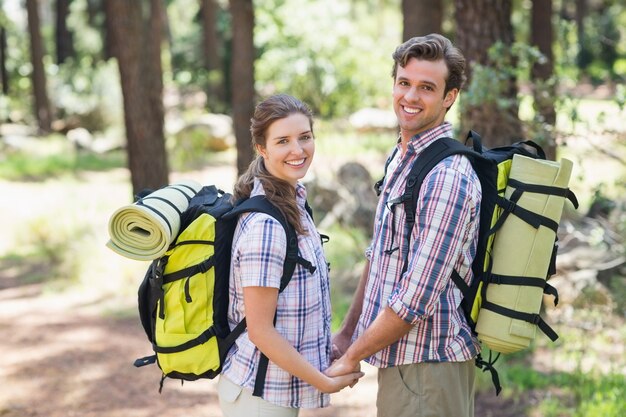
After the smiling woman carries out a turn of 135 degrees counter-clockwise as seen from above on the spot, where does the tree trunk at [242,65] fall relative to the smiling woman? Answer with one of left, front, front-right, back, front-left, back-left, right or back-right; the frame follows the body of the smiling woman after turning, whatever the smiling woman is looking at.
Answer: front-right

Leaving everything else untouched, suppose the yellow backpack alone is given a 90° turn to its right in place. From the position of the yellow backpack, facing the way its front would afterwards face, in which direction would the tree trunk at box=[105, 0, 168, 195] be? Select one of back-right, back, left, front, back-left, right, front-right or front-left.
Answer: front

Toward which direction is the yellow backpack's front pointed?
to the viewer's left

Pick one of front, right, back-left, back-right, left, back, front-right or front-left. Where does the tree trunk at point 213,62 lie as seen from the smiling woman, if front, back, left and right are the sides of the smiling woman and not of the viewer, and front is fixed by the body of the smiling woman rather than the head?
left

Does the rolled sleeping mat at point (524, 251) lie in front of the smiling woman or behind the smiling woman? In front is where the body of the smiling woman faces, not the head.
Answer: in front

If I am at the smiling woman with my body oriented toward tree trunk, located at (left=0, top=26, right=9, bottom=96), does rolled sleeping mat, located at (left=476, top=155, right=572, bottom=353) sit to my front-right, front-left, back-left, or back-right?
back-right

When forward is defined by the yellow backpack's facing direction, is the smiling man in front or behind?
behind

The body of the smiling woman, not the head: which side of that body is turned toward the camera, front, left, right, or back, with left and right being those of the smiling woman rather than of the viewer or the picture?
right

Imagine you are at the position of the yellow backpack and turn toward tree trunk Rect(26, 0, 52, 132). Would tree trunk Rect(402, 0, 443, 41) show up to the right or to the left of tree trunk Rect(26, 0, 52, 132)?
right

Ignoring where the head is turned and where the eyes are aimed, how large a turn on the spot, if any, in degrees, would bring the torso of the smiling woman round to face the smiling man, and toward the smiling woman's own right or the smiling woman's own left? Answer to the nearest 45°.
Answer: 0° — they already face them

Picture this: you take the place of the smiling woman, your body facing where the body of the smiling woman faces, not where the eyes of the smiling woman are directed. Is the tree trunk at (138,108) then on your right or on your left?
on your left
